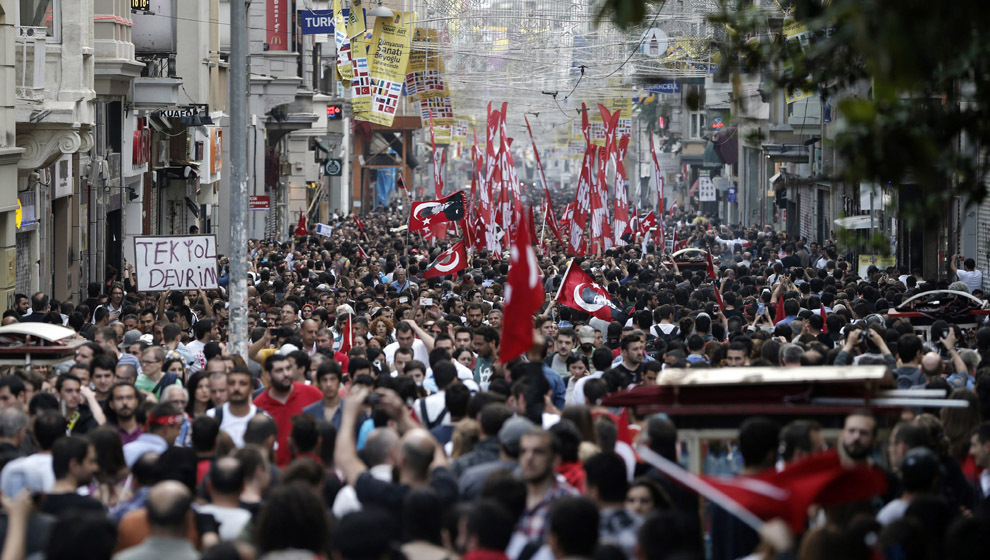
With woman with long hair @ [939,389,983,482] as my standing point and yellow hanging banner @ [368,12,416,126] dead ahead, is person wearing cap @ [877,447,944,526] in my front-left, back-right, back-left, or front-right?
back-left

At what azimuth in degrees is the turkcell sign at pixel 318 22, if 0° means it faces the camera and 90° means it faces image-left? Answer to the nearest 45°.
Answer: approximately 0°

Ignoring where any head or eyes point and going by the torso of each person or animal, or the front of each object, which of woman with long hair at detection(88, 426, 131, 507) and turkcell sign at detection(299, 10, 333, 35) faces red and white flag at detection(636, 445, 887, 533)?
the turkcell sign

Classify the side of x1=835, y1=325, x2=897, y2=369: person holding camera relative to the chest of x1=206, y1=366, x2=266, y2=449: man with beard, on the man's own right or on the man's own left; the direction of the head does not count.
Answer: on the man's own left

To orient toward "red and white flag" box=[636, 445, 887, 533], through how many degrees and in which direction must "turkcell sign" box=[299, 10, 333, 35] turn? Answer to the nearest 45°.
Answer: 0° — it already faces it

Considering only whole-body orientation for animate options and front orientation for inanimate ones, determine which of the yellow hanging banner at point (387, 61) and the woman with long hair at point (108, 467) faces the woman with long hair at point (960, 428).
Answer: the yellow hanging banner
